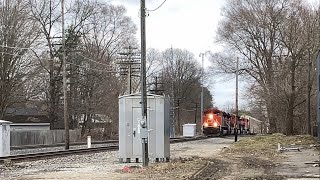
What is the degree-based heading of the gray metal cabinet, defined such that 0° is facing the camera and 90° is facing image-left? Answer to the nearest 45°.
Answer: approximately 0°

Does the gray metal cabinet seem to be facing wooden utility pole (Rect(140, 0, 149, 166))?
yes
